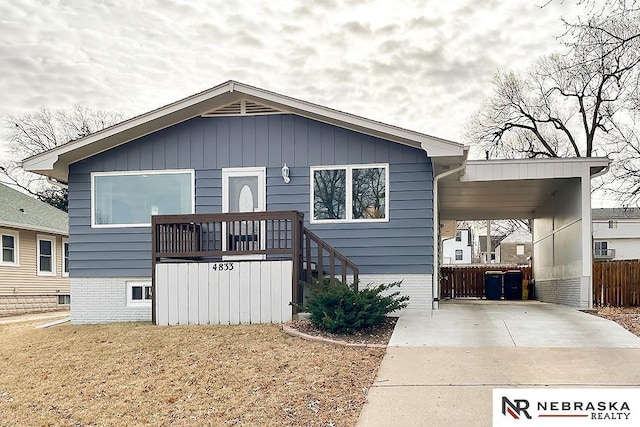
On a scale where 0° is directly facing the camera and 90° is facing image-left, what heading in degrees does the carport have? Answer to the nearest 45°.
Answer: approximately 0°

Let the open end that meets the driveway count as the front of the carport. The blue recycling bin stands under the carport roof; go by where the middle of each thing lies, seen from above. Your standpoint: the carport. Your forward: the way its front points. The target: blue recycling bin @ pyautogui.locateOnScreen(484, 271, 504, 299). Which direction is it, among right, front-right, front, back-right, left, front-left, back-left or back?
back

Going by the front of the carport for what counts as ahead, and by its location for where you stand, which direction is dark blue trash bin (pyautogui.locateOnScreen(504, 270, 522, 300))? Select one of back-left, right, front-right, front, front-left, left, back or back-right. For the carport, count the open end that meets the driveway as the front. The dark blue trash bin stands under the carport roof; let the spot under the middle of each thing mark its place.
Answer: back

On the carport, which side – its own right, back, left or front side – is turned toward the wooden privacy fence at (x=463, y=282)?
back

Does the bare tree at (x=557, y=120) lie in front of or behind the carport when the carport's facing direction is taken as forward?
behind

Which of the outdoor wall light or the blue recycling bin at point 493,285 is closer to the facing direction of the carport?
the outdoor wall light

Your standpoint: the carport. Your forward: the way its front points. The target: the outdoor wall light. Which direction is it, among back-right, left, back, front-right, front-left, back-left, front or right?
front-right

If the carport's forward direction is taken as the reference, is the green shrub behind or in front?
in front

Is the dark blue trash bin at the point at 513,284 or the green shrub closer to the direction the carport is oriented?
the green shrub
